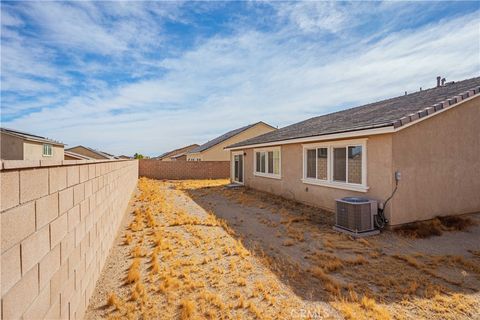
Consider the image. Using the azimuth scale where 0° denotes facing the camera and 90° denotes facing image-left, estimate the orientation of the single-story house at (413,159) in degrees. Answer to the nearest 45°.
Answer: approximately 225°

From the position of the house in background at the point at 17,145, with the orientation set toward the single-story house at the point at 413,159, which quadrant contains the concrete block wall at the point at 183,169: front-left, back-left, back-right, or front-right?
front-left

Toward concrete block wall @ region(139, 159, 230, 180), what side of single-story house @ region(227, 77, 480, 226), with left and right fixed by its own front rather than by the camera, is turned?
left

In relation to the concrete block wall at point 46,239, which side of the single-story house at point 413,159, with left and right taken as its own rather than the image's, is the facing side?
back

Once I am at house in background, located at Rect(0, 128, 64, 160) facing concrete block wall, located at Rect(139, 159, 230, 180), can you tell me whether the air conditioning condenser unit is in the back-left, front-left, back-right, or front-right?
front-right

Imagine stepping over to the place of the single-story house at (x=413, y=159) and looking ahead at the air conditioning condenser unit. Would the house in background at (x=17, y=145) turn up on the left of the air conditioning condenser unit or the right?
right
